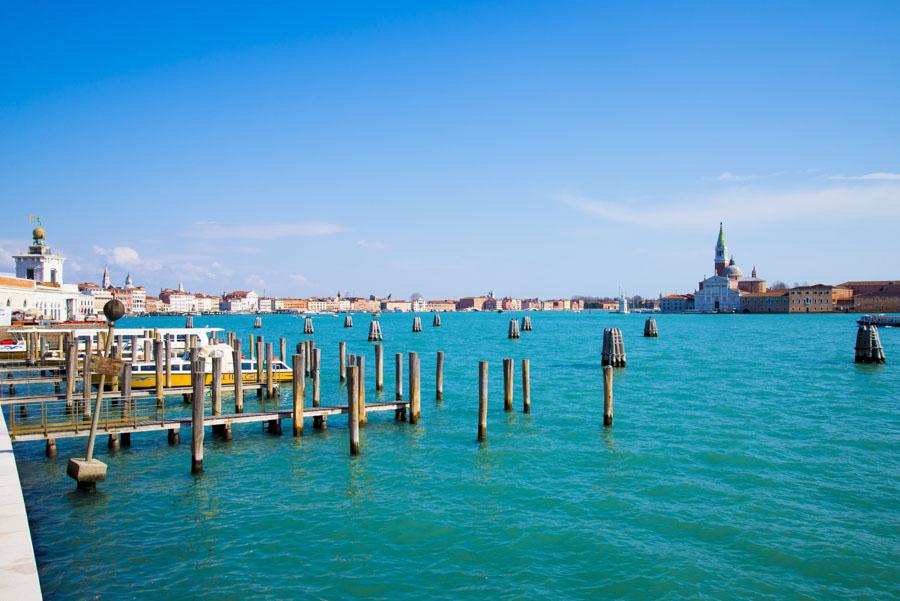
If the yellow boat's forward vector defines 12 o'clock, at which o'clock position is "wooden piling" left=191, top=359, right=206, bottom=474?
The wooden piling is roughly at 3 o'clock from the yellow boat.

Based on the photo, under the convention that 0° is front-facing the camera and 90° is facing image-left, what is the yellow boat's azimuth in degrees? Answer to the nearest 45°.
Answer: approximately 270°

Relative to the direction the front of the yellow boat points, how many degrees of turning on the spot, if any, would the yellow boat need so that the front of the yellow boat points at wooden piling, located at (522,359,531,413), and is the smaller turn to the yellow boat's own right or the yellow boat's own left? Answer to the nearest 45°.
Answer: approximately 45° to the yellow boat's own right

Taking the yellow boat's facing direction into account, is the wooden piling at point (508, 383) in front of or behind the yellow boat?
in front

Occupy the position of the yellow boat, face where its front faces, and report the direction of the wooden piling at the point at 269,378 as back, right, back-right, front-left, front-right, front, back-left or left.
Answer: front-right

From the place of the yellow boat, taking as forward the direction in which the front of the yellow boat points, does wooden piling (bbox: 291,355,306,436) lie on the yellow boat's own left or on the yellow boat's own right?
on the yellow boat's own right

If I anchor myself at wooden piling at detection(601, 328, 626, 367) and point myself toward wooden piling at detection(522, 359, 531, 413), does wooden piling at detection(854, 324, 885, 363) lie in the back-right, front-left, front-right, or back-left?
back-left

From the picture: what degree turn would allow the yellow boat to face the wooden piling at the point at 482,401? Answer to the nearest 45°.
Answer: approximately 45° to its right

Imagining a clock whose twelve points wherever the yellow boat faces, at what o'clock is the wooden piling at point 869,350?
The wooden piling is roughly at 12 o'clock from the yellow boat.

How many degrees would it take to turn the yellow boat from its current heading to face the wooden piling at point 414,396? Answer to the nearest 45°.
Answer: approximately 45° to its right
